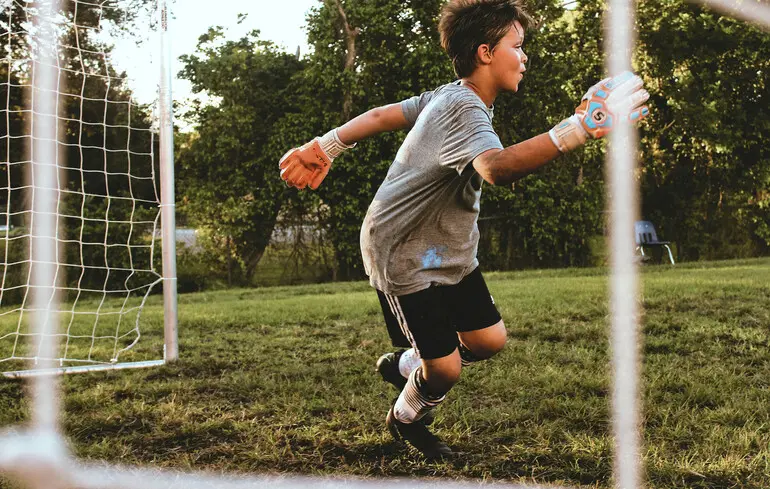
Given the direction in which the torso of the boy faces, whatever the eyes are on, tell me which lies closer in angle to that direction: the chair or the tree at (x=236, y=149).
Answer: the chair

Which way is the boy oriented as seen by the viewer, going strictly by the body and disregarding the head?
to the viewer's right

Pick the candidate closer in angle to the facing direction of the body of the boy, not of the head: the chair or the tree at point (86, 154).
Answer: the chair

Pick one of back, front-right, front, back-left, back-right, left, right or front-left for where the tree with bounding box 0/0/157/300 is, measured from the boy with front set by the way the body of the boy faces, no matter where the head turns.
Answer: back-left

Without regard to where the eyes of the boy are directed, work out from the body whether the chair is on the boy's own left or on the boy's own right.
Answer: on the boy's own left

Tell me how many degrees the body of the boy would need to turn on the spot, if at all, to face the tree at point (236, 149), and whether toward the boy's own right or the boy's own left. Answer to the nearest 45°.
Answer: approximately 135° to the boy's own left

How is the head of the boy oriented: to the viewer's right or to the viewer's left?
to the viewer's right
